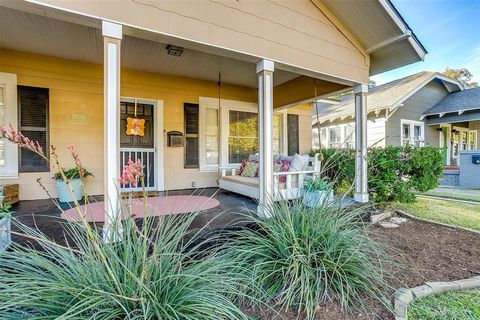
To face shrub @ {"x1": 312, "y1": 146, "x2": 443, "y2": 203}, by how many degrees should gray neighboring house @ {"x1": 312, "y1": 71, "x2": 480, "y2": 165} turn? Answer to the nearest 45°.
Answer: approximately 45° to its right

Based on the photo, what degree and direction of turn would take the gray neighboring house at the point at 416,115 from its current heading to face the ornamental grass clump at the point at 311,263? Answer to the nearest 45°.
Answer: approximately 45° to its right

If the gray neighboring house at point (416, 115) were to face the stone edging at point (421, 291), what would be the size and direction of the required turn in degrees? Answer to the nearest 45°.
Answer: approximately 45° to its right

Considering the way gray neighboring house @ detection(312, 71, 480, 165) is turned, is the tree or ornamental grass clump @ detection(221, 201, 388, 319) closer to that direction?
the ornamental grass clump

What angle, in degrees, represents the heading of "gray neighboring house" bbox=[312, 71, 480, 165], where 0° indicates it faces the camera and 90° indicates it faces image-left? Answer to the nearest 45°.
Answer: approximately 315°

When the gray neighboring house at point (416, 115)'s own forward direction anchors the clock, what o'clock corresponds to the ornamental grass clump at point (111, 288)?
The ornamental grass clump is roughly at 2 o'clock from the gray neighboring house.

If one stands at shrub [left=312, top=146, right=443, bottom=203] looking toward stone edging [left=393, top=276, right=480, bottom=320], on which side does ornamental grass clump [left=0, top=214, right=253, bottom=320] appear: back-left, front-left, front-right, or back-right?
front-right

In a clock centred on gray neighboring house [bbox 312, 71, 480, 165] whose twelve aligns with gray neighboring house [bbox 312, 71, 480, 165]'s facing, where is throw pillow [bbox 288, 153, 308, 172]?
The throw pillow is roughly at 2 o'clock from the gray neighboring house.

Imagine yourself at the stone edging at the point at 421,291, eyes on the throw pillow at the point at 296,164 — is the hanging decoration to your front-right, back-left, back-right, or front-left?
front-left

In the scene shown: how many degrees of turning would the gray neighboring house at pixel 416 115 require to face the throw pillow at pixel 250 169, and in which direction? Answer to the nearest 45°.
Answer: approximately 90° to its right

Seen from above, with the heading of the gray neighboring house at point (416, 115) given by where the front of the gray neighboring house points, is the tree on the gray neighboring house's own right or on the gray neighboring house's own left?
on the gray neighboring house's own left

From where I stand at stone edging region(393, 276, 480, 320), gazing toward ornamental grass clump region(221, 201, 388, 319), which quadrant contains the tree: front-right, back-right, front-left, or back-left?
back-right
